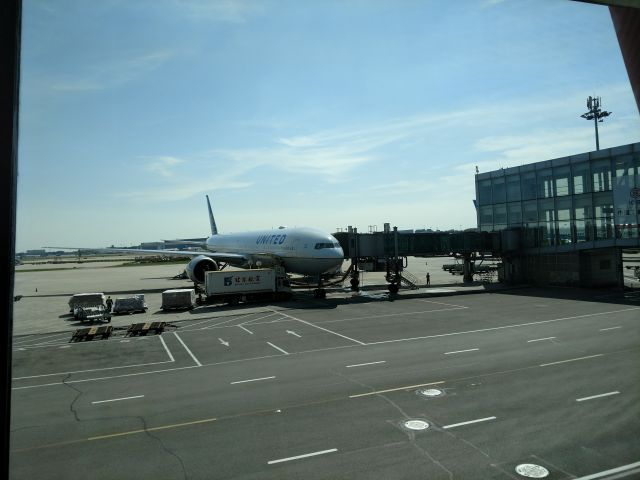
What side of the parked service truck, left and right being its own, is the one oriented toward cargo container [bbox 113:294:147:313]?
back

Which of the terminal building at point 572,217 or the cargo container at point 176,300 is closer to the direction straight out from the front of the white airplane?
the terminal building

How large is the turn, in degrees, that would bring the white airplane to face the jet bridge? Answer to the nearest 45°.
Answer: approximately 45° to its left

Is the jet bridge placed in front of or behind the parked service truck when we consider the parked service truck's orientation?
in front

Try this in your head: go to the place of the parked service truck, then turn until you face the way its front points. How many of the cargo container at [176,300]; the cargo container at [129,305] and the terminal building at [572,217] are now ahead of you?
1

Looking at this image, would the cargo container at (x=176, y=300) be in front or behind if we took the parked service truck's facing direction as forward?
behind

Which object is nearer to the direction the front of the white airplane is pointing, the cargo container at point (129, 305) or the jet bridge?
the jet bridge

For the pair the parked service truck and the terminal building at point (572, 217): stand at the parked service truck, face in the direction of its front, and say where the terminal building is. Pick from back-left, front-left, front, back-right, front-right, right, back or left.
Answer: front

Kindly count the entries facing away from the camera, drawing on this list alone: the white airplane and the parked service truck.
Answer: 0

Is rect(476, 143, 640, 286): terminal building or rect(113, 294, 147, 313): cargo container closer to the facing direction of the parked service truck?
the terminal building

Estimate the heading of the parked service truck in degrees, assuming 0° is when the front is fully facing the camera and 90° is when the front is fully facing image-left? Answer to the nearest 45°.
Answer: approximately 270°

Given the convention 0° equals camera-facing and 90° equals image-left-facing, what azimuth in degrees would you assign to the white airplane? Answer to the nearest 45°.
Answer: approximately 315°

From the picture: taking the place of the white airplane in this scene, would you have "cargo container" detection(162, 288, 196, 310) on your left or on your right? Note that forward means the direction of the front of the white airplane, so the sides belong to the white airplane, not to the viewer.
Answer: on your right

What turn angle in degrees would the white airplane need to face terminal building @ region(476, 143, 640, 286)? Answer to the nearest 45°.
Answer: approximately 45° to its left
